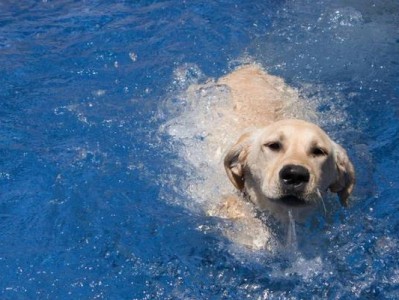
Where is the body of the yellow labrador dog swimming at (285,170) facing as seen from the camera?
toward the camera
